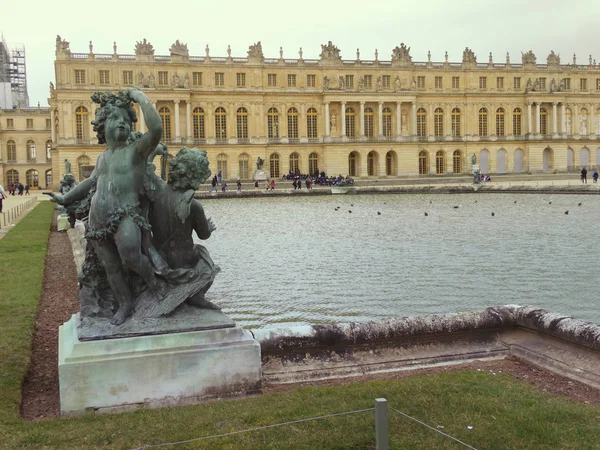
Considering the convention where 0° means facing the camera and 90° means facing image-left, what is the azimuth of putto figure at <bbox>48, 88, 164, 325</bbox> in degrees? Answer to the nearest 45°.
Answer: approximately 0°

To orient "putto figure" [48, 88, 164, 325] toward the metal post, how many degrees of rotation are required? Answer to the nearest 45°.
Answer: approximately 45° to its left
